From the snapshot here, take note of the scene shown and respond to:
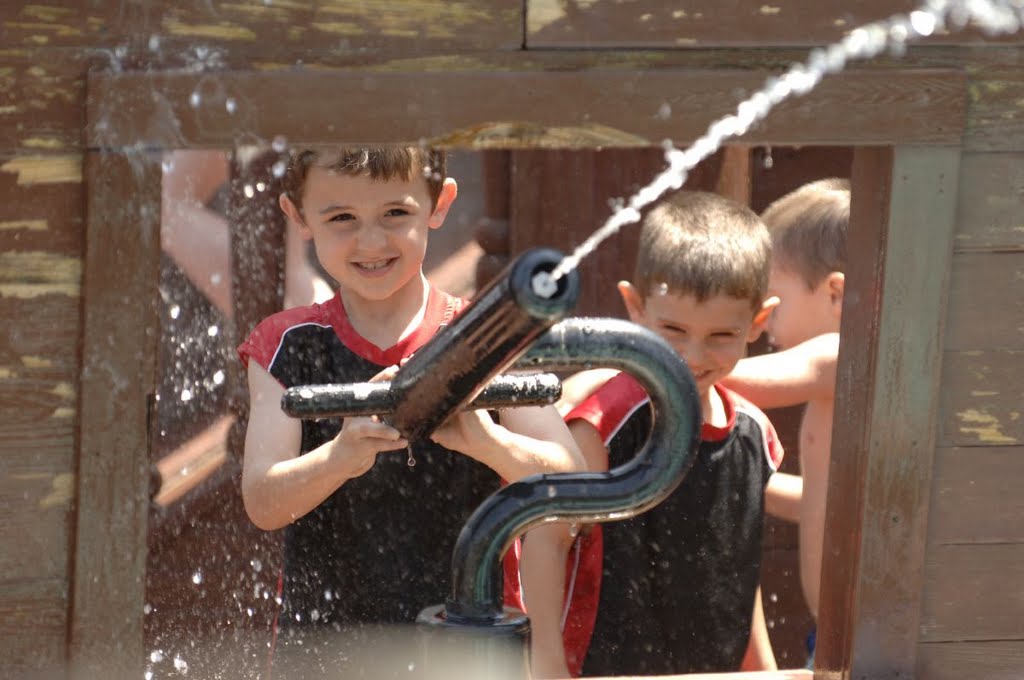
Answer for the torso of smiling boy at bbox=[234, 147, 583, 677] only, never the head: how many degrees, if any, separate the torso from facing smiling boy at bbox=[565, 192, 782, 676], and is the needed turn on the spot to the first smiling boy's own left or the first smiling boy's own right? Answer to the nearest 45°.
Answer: approximately 135° to the first smiling boy's own left

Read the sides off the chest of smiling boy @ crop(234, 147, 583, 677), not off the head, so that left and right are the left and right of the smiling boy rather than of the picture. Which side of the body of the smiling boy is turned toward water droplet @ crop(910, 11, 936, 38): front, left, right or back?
left

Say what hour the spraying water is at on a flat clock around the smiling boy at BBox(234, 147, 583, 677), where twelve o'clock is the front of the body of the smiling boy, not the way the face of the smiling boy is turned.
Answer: The spraying water is roughly at 10 o'clock from the smiling boy.

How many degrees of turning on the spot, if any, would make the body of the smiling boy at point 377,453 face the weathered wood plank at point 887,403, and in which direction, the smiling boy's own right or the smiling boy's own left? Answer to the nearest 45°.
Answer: approximately 90° to the smiling boy's own left

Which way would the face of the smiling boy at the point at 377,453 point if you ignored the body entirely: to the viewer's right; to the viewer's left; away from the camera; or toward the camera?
toward the camera

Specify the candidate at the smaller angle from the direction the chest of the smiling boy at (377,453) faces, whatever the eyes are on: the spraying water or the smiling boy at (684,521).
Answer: the spraying water

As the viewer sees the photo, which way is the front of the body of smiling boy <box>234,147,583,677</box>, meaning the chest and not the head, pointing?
toward the camera

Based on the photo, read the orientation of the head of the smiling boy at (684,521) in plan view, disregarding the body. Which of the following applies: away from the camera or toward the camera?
toward the camera
